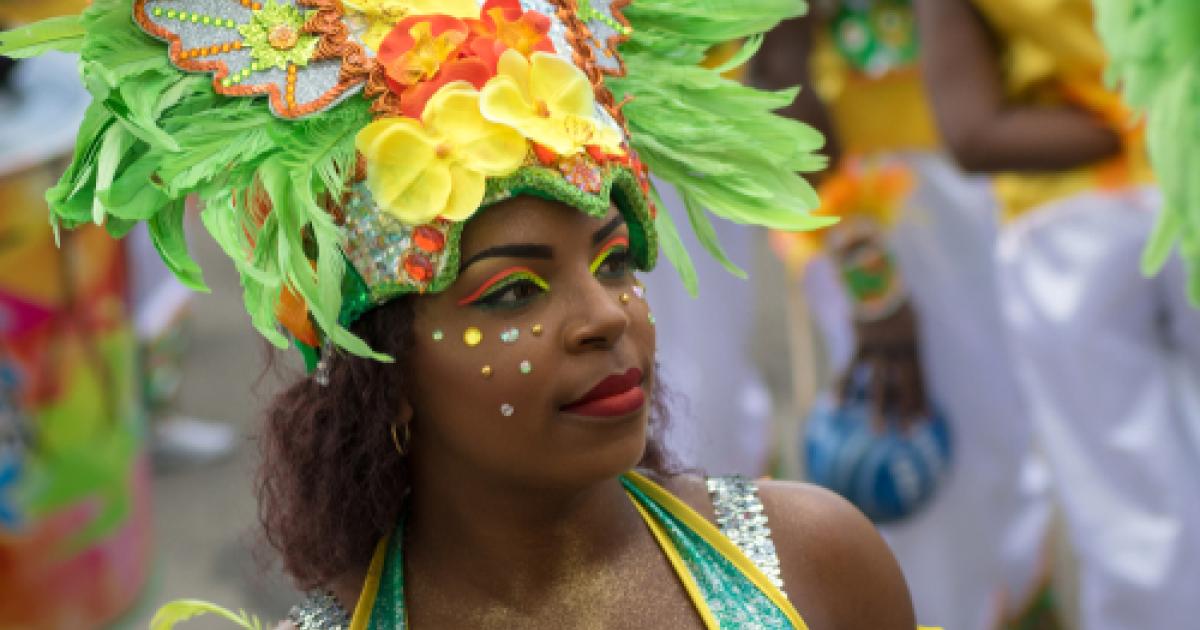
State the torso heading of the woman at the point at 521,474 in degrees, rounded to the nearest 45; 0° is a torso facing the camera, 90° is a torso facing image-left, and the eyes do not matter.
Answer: approximately 315°

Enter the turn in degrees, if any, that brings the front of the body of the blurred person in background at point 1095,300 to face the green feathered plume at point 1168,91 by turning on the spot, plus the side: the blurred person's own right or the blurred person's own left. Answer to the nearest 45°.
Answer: approximately 45° to the blurred person's own right

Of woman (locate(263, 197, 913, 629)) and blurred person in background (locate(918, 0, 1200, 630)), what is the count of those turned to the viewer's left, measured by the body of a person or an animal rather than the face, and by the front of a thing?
0

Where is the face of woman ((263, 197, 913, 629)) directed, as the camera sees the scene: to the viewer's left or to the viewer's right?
to the viewer's right

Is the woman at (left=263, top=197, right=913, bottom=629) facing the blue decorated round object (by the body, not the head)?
no

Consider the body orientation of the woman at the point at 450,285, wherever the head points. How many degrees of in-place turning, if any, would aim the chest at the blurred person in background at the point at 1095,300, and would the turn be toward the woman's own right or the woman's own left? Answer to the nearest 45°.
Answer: approximately 90° to the woman's own left

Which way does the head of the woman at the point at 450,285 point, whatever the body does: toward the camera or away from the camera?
toward the camera
